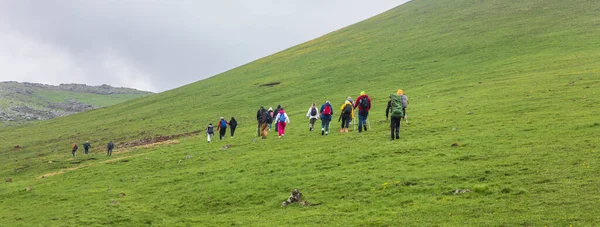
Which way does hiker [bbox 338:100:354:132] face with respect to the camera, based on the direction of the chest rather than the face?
away from the camera

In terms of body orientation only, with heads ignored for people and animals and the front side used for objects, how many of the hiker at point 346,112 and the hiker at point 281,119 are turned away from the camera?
2

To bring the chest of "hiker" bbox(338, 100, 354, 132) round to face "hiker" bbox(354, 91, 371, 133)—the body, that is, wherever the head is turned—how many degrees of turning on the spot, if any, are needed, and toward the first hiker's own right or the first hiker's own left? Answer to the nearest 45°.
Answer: approximately 135° to the first hiker's own right

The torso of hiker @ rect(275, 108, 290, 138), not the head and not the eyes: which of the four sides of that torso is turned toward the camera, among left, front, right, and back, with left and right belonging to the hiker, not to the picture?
back

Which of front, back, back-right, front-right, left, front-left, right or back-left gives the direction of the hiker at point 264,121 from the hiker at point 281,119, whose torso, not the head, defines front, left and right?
front-left
